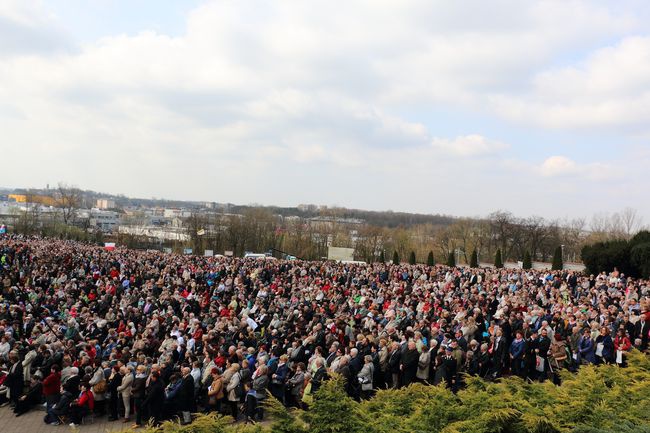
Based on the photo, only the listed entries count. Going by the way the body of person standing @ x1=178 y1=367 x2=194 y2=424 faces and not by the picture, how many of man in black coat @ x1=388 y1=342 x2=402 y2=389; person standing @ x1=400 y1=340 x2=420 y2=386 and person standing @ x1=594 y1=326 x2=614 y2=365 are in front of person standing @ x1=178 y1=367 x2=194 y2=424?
0

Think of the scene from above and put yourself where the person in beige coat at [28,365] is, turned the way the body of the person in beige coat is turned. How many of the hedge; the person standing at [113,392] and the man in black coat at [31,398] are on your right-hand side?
0

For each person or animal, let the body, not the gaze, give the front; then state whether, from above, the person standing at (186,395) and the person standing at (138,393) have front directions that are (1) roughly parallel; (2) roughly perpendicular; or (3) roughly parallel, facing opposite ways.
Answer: roughly parallel

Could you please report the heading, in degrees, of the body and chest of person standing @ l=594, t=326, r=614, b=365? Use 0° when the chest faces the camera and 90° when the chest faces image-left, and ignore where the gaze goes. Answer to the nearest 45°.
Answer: approximately 45°

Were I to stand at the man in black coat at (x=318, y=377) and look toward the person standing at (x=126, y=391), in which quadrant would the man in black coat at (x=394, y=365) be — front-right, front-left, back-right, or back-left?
back-right

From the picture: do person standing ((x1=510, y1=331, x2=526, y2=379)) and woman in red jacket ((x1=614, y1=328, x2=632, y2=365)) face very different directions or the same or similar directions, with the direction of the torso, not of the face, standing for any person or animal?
same or similar directions

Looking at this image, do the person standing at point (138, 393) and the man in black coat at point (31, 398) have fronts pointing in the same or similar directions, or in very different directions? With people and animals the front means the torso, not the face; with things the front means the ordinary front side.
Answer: same or similar directions

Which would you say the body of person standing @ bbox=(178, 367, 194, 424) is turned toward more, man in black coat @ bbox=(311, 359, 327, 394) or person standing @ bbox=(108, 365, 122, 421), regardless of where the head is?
the person standing

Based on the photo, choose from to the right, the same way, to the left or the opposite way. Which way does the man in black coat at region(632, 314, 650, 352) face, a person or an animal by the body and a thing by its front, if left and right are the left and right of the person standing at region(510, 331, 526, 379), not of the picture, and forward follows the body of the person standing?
the same way

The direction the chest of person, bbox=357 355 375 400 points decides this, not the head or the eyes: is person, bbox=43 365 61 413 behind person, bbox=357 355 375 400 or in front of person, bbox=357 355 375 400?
in front
